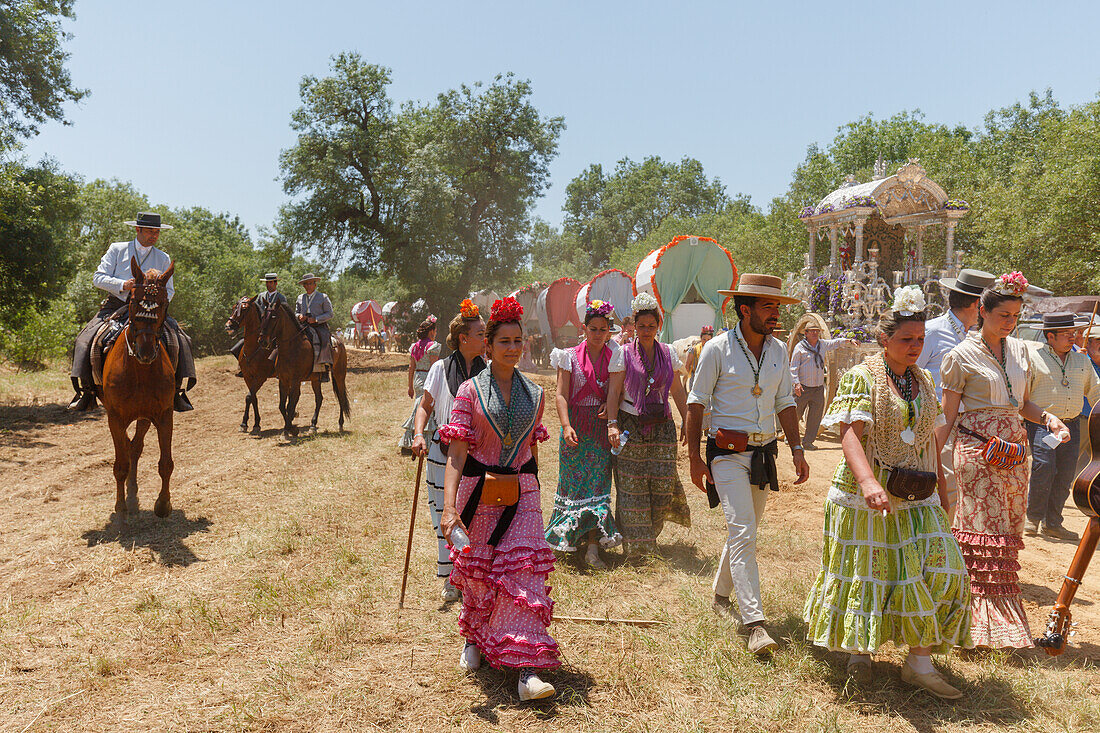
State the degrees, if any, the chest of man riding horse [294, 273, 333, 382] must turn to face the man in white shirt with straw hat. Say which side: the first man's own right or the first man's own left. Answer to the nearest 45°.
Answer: approximately 45° to the first man's own left

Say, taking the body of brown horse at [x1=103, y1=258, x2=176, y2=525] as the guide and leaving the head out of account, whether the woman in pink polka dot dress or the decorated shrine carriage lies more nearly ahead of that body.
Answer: the woman in pink polka dot dress

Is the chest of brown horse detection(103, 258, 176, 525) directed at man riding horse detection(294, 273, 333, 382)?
no

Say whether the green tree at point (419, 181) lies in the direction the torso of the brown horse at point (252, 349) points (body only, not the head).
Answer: no

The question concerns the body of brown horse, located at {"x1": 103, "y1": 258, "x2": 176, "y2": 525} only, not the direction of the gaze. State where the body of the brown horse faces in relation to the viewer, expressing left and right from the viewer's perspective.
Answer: facing the viewer

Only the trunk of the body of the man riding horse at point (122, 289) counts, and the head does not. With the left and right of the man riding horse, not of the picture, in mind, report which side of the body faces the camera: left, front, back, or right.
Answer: front

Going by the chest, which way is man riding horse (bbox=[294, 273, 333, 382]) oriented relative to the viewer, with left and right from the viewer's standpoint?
facing the viewer and to the left of the viewer

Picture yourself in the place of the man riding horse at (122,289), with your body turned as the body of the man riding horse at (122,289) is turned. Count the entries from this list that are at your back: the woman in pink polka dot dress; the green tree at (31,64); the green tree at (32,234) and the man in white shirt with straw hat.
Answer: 2

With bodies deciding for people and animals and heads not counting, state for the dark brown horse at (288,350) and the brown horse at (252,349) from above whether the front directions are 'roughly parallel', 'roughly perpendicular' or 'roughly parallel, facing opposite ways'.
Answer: roughly parallel

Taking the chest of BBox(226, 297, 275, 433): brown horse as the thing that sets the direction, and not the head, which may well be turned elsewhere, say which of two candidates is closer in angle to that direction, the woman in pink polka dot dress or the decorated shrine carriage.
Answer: the woman in pink polka dot dress

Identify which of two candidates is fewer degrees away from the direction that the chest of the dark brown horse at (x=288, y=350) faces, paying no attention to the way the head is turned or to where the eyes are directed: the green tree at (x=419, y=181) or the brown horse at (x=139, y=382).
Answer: the brown horse

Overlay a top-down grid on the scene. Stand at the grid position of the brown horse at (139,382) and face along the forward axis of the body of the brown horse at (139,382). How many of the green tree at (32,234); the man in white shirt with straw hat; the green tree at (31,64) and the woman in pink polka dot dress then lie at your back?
2
